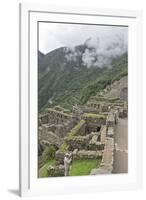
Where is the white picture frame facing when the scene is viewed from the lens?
facing the viewer and to the right of the viewer
